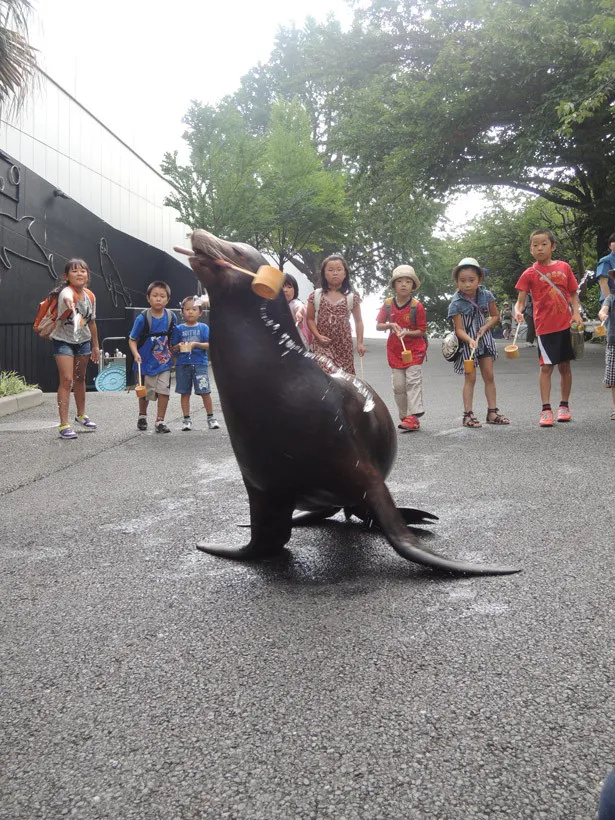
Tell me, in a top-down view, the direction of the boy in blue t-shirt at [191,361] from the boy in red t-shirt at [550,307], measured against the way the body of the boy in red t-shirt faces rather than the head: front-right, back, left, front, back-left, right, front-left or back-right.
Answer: right

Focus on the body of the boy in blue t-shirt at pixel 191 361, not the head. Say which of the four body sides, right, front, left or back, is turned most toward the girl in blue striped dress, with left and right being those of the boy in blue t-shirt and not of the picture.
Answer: left

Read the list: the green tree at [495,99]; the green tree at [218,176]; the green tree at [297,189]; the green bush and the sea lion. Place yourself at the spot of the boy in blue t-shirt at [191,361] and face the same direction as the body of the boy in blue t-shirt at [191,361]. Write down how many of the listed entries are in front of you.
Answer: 1

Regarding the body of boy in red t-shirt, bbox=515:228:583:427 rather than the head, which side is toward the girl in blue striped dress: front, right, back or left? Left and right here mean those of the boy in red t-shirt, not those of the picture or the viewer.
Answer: right

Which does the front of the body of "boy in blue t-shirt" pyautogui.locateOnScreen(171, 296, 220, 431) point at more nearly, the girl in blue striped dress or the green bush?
the girl in blue striped dress

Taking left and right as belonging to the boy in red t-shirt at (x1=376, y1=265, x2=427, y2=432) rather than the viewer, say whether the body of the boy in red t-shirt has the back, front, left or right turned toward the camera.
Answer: front

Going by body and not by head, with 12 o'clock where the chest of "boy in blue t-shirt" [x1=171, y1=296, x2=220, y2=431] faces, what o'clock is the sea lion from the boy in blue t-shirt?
The sea lion is roughly at 12 o'clock from the boy in blue t-shirt.

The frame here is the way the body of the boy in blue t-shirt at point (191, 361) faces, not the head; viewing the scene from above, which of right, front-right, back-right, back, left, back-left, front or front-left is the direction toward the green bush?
back-right

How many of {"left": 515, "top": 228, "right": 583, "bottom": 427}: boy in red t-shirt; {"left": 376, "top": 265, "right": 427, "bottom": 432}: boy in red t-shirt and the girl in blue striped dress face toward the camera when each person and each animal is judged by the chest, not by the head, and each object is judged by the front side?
3

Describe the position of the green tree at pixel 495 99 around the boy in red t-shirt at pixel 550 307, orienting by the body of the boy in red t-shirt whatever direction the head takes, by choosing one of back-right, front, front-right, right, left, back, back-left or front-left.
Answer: back

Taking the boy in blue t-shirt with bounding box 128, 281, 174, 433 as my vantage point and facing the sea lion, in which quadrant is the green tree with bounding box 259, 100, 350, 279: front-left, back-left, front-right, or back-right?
back-left

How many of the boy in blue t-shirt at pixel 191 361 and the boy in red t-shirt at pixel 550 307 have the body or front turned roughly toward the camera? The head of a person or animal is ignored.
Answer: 2

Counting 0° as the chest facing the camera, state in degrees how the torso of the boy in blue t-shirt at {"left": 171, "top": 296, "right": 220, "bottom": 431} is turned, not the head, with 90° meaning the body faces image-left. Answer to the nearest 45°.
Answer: approximately 0°

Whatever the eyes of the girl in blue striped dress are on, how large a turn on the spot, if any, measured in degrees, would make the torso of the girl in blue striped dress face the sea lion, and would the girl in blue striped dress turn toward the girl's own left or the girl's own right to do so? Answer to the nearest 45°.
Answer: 0° — they already face it

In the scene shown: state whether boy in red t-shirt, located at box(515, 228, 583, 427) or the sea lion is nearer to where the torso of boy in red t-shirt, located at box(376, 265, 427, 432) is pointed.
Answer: the sea lion
